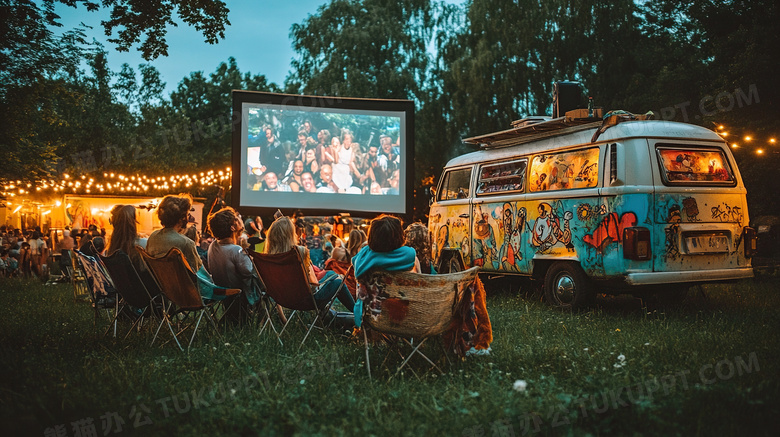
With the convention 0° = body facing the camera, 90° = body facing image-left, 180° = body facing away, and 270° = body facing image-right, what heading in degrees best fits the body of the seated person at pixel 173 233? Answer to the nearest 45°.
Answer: approximately 225°

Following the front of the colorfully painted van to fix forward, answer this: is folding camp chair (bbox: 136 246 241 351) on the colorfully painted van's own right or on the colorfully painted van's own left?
on the colorfully painted van's own left

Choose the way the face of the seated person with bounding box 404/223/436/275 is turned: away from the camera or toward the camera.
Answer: away from the camera

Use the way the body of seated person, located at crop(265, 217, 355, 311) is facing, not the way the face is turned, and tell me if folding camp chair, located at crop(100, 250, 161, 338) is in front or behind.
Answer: behind

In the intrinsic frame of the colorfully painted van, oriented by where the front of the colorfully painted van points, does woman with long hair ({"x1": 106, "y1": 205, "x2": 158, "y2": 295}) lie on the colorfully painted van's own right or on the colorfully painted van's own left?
on the colorfully painted van's own left

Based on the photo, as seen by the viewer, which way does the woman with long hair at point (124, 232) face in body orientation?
away from the camera

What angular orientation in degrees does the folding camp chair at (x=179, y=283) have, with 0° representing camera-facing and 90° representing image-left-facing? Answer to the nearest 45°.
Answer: approximately 225°

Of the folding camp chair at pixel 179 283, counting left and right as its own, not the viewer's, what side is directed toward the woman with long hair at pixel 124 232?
left

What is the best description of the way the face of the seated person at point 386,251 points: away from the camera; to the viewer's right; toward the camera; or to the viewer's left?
away from the camera

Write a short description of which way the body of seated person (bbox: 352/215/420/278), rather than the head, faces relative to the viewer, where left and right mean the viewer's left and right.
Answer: facing away from the viewer

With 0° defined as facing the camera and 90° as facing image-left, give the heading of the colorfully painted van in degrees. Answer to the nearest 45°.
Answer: approximately 135°

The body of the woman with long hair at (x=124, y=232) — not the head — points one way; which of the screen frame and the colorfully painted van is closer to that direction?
the screen frame

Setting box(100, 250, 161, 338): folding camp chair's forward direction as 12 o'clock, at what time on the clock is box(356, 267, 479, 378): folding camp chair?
box(356, 267, 479, 378): folding camp chair is roughly at 3 o'clock from box(100, 250, 161, 338): folding camp chair.

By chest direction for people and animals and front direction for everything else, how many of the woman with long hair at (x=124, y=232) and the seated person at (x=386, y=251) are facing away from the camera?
2

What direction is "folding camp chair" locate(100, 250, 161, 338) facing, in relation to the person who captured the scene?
facing away from the viewer and to the right of the viewer
